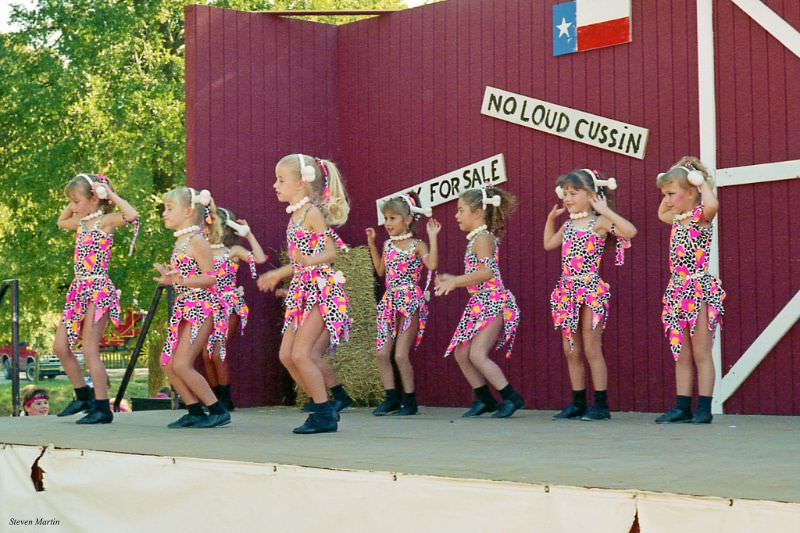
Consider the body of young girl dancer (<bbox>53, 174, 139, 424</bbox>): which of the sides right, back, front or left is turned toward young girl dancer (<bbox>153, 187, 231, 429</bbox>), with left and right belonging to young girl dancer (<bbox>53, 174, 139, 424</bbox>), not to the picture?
left

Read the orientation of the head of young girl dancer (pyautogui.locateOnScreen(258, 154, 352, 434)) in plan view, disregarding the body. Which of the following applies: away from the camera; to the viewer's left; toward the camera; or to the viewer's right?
to the viewer's left

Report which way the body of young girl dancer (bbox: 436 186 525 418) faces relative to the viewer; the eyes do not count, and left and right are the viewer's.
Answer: facing to the left of the viewer

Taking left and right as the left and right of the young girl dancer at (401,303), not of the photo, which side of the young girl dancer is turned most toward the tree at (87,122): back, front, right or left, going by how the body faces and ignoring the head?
right

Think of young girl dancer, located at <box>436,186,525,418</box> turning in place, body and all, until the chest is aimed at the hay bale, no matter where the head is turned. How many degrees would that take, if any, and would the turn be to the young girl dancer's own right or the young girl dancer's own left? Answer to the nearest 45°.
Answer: approximately 45° to the young girl dancer's own right

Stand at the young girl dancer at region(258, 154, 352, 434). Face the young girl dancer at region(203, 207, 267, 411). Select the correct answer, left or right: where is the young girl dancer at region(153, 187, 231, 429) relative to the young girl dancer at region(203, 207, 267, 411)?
left
